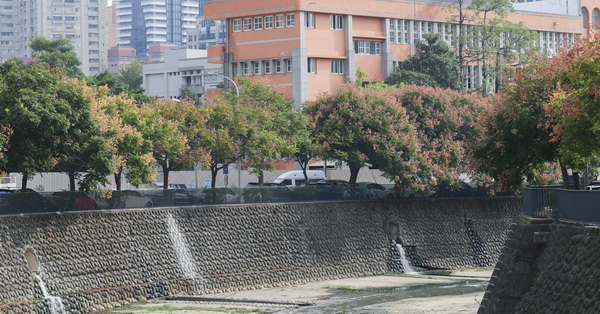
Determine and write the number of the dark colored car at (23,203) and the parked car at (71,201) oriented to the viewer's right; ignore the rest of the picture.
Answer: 2

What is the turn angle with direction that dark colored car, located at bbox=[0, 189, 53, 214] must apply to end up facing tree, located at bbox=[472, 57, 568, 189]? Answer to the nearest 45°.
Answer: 0° — it already faces it

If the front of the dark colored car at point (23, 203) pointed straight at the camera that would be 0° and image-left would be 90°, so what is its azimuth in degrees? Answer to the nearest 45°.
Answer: approximately 270°

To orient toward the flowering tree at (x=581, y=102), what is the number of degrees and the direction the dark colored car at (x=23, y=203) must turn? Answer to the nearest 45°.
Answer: approximately 45° to its right

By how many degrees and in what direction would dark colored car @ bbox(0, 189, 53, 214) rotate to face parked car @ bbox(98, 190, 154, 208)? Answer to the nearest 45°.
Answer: approximately 45° to its left

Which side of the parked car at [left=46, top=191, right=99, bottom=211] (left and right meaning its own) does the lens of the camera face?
right
